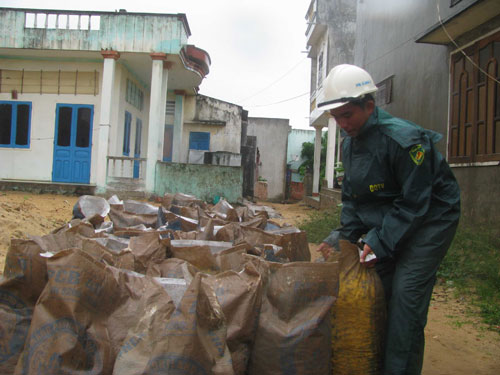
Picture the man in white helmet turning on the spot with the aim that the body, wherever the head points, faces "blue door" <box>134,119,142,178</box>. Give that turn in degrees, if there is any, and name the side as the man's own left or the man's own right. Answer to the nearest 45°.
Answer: approximately 90° to the man's own right

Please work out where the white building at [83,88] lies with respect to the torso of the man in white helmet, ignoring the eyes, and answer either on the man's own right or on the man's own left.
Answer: on the man's own right

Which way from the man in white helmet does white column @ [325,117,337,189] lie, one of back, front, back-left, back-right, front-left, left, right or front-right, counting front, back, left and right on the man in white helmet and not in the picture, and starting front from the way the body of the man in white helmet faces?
back-right

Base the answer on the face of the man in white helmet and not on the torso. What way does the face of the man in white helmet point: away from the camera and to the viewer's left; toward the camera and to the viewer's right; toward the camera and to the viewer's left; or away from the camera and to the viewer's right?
toward the camera and to the viewer's left

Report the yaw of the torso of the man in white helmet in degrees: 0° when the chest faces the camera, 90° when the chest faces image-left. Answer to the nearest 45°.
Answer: approximately 45°

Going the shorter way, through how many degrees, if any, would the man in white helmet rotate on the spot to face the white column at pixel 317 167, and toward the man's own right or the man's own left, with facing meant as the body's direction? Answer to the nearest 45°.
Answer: approximately 135° to the man's own right
